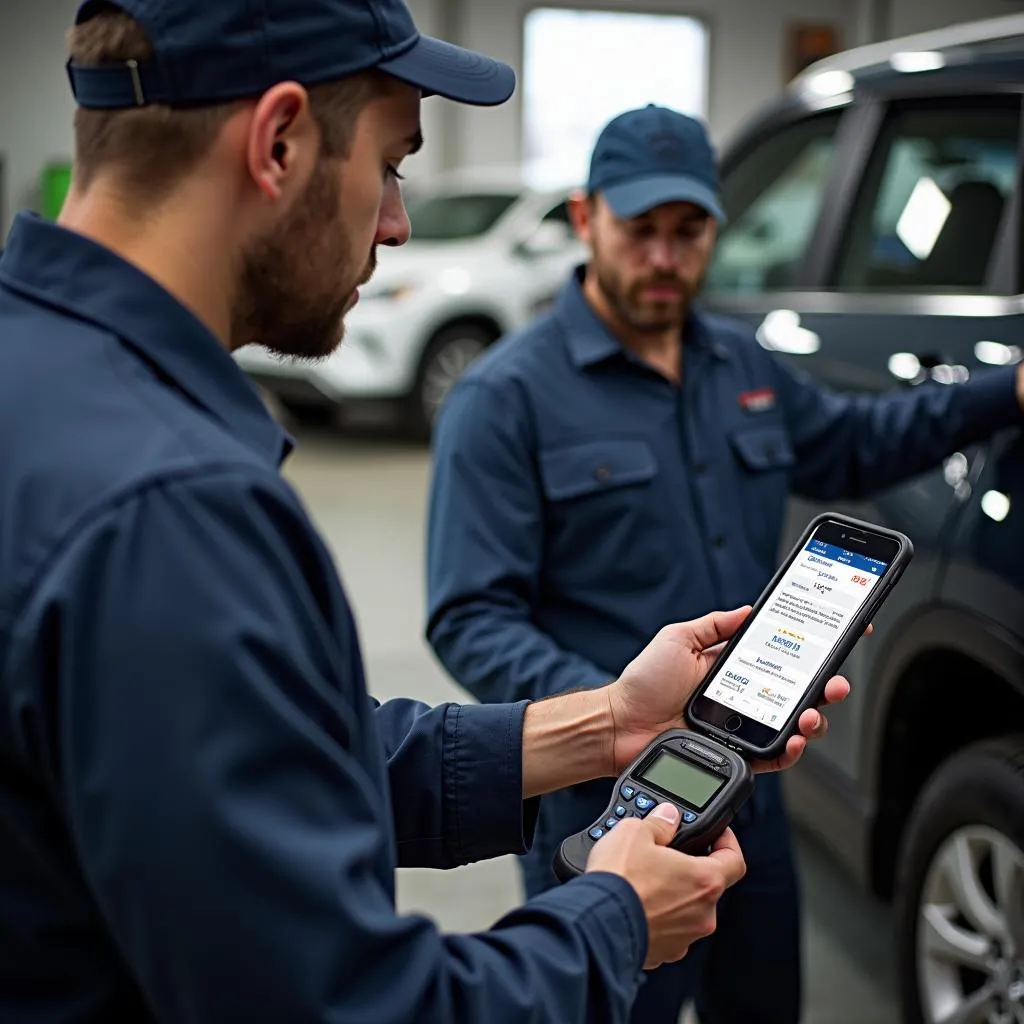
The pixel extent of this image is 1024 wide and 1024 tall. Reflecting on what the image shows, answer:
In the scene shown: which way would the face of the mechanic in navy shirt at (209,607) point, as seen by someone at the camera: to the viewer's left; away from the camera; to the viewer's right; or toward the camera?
to the viewer's right

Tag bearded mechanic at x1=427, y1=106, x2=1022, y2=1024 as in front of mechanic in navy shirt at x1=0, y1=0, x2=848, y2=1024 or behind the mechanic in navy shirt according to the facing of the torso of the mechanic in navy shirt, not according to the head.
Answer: in front

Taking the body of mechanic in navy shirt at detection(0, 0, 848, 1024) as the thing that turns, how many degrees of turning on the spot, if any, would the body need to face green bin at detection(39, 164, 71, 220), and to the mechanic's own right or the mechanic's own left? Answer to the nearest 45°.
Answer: approximately 45° to the mechanic's own left

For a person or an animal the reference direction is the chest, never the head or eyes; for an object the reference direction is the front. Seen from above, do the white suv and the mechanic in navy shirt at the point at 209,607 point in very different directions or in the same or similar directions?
very different directions

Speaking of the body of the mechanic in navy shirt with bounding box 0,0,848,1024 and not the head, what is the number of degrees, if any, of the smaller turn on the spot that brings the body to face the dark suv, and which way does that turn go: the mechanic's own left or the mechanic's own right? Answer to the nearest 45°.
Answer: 0° — they already face it

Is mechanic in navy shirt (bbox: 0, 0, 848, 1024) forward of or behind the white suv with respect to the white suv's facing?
forward

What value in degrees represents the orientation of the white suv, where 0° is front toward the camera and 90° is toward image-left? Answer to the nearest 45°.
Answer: approximately 45°

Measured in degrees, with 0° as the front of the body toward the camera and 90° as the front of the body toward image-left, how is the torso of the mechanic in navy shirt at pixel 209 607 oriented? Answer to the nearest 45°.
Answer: approximately 225°

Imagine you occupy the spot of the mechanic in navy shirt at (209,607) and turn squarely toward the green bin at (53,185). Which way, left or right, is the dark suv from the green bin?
right
